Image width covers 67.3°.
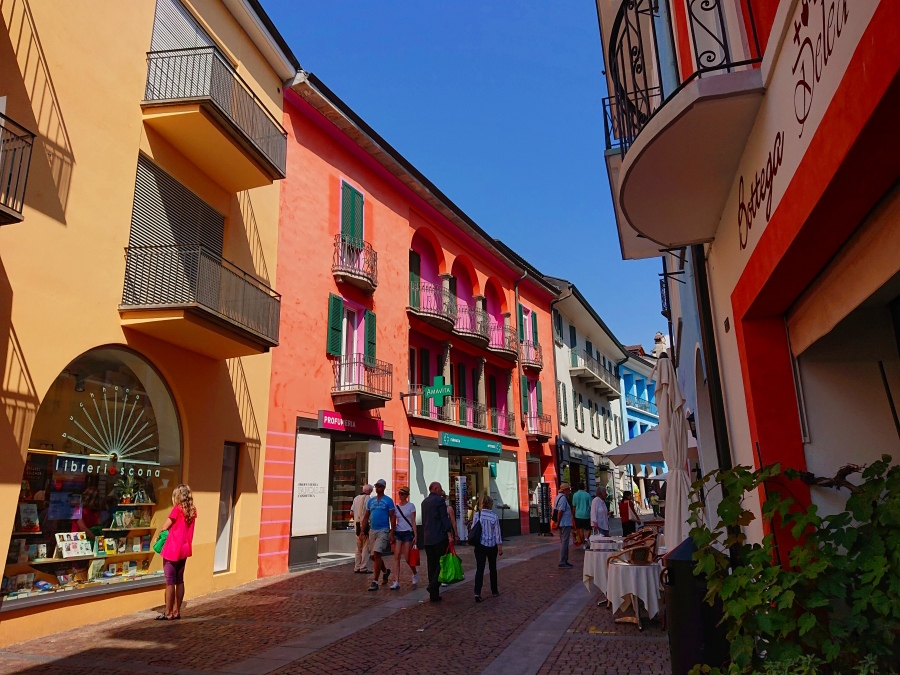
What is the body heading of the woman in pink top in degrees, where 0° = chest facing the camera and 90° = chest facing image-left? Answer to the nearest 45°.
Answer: approximately 135°

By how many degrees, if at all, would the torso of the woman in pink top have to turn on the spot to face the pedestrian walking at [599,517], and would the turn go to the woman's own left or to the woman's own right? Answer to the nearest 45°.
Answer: approximately 135° to the woman's own right

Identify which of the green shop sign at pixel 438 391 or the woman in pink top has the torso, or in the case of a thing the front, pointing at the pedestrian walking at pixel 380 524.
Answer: the green shop sign

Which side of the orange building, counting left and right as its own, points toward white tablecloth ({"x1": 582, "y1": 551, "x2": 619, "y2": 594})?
front

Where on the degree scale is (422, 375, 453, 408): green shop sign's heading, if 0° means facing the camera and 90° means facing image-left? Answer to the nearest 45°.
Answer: approximately 0°

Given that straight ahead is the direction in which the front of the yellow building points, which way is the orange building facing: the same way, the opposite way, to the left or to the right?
the same way

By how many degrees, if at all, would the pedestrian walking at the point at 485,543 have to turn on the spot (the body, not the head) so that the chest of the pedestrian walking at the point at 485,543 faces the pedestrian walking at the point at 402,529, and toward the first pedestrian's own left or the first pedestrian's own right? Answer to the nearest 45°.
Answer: approximately 45° to the first pedestrian's own left

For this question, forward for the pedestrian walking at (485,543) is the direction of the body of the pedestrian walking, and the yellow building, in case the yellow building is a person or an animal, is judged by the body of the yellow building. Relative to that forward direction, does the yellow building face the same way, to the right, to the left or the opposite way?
to the right

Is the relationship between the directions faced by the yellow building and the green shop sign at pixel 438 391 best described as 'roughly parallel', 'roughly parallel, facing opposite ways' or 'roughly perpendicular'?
roughly perpendicular

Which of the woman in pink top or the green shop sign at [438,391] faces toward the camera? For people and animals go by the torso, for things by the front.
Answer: the green shop sign

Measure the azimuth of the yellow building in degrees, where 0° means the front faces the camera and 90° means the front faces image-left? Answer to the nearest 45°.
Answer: approximately 315°

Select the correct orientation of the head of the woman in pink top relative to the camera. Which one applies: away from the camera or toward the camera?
away from the camera
